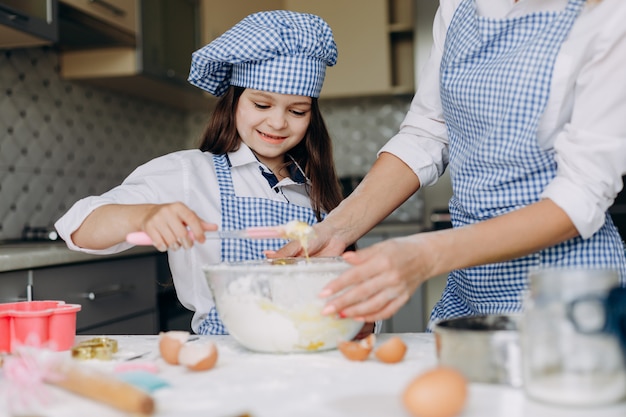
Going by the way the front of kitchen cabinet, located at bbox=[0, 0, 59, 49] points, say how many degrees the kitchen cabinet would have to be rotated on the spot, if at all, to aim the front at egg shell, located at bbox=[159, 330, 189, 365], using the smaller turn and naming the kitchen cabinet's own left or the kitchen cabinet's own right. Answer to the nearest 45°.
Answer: approximately 45° to the kitchen cabinet's own right

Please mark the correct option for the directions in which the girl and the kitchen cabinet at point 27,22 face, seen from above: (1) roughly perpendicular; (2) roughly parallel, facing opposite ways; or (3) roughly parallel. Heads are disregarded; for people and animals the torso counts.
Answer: roughly parallel

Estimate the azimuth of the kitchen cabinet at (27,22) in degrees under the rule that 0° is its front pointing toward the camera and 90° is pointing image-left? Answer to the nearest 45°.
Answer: approximately 315°

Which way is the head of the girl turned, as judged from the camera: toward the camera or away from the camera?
toward the camera

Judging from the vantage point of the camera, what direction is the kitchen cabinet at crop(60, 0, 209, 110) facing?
facing the viewer and to the right of the viewer

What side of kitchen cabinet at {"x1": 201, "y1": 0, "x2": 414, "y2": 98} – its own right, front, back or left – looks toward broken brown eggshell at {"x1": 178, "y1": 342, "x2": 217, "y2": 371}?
front

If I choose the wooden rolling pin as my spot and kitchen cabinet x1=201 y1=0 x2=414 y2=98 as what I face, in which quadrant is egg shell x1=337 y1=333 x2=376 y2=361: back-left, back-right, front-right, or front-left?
front-right

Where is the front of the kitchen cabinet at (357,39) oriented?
toward the camera

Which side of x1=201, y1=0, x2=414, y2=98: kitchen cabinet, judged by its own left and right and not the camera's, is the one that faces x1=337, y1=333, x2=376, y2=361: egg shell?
front

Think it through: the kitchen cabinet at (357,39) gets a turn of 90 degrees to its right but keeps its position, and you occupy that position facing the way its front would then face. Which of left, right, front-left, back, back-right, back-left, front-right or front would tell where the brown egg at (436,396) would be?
left

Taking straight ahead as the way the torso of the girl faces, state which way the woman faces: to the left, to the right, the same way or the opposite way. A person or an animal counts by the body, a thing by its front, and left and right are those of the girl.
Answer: to the right

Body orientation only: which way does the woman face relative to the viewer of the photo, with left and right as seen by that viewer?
facing the viewer and to the left of the viewer
